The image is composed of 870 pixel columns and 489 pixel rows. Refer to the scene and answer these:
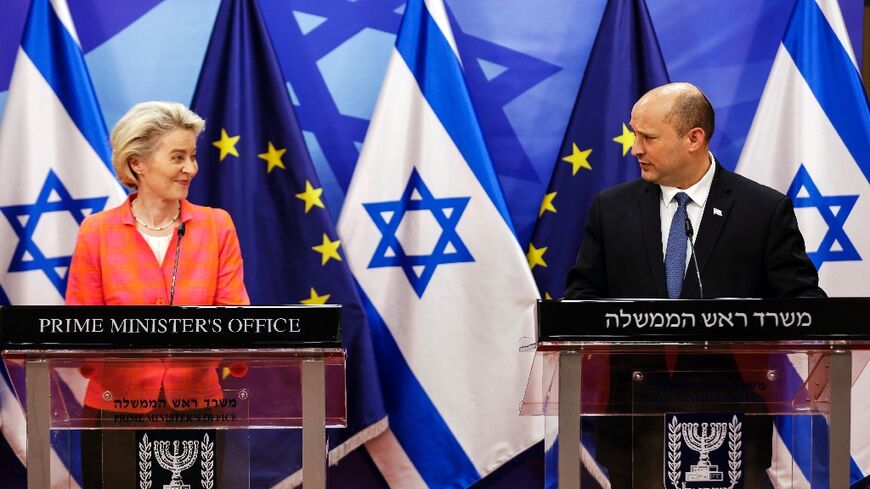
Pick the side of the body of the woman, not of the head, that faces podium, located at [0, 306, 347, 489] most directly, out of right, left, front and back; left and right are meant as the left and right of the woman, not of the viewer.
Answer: front

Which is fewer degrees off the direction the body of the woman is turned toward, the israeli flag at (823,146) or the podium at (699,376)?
the podium

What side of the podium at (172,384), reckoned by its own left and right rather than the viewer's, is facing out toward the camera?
front

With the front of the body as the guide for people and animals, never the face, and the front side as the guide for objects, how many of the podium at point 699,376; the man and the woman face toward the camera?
3

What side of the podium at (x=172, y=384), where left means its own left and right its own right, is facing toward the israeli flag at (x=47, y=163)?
back

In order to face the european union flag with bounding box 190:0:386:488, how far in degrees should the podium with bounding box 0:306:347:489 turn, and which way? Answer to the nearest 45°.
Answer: approximately 180°
